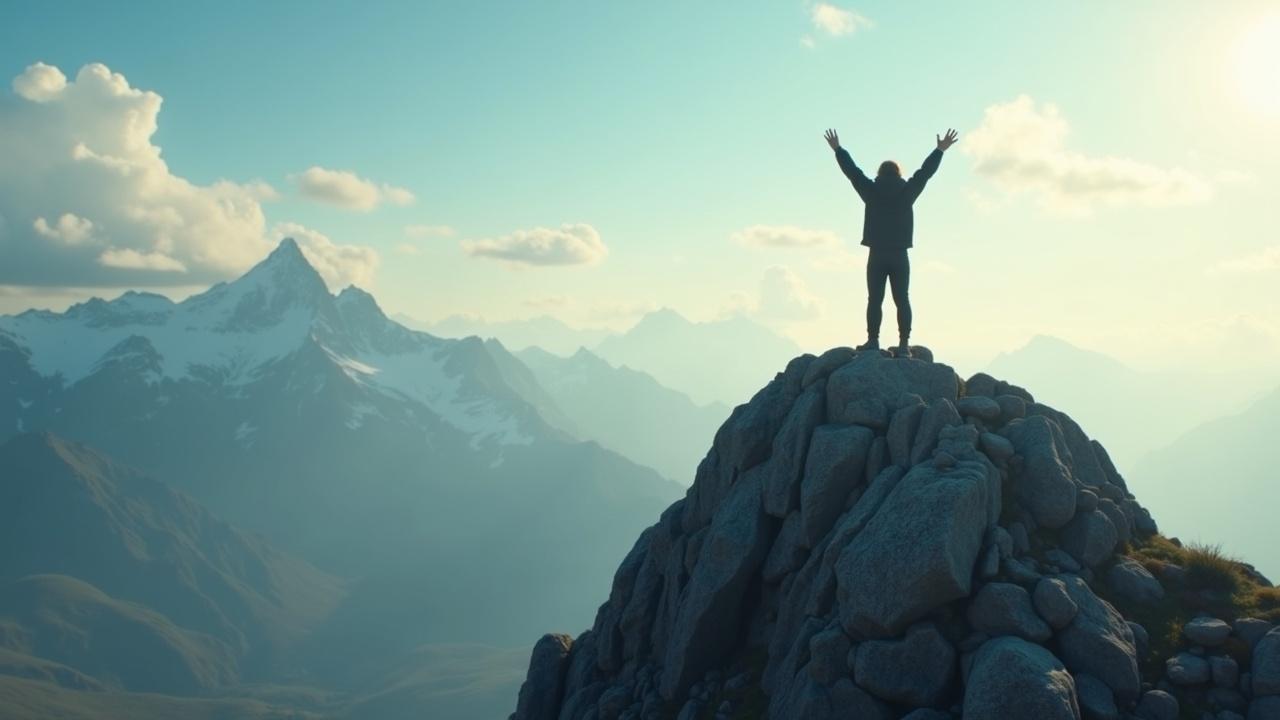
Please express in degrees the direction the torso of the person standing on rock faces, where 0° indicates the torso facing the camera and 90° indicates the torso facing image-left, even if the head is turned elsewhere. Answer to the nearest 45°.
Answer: approximately 180°
